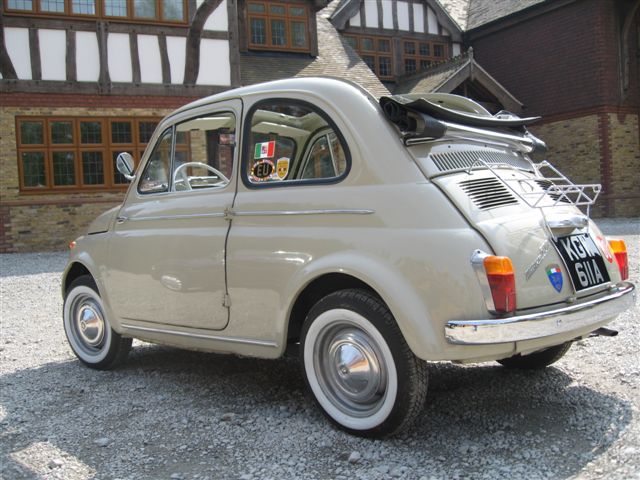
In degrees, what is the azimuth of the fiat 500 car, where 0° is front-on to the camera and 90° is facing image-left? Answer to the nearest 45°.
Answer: approximately 135°
